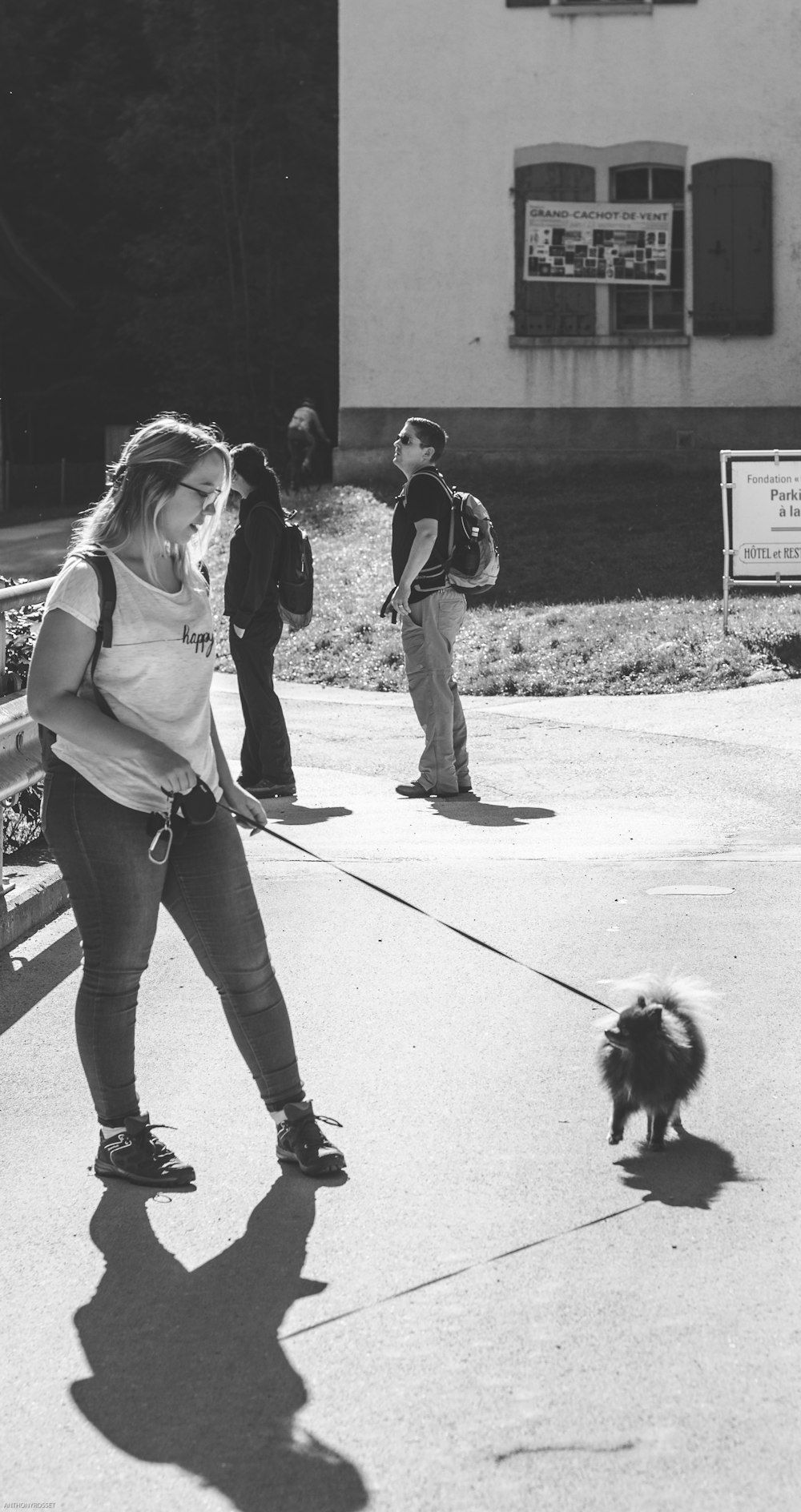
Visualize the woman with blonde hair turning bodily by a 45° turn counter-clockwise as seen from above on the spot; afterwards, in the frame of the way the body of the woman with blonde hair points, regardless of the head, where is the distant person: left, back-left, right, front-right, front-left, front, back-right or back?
left

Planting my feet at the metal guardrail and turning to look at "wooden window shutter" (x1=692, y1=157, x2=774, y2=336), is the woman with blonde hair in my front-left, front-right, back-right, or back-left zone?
back-right

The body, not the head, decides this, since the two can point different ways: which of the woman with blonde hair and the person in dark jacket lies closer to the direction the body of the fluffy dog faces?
the woman with blonde hair

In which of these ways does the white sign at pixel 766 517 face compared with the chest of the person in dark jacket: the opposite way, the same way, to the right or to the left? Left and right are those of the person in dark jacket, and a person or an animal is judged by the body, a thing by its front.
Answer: to the left

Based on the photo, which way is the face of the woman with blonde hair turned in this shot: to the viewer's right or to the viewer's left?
to the viewer's right

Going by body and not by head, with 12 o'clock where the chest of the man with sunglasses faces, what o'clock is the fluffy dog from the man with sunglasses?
The fluffy dog is roughly at 9 o'clock from the man with sunglasses.

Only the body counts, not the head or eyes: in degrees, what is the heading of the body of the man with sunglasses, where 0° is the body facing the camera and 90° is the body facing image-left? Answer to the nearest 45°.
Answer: approximately 90°

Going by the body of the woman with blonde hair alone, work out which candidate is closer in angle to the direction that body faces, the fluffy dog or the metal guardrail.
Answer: the fluffy dog

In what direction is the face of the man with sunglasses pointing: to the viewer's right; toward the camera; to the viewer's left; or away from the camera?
to the viewer's left

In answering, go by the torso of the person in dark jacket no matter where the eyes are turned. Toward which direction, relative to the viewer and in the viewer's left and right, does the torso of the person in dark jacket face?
facing to the left of the viewer
